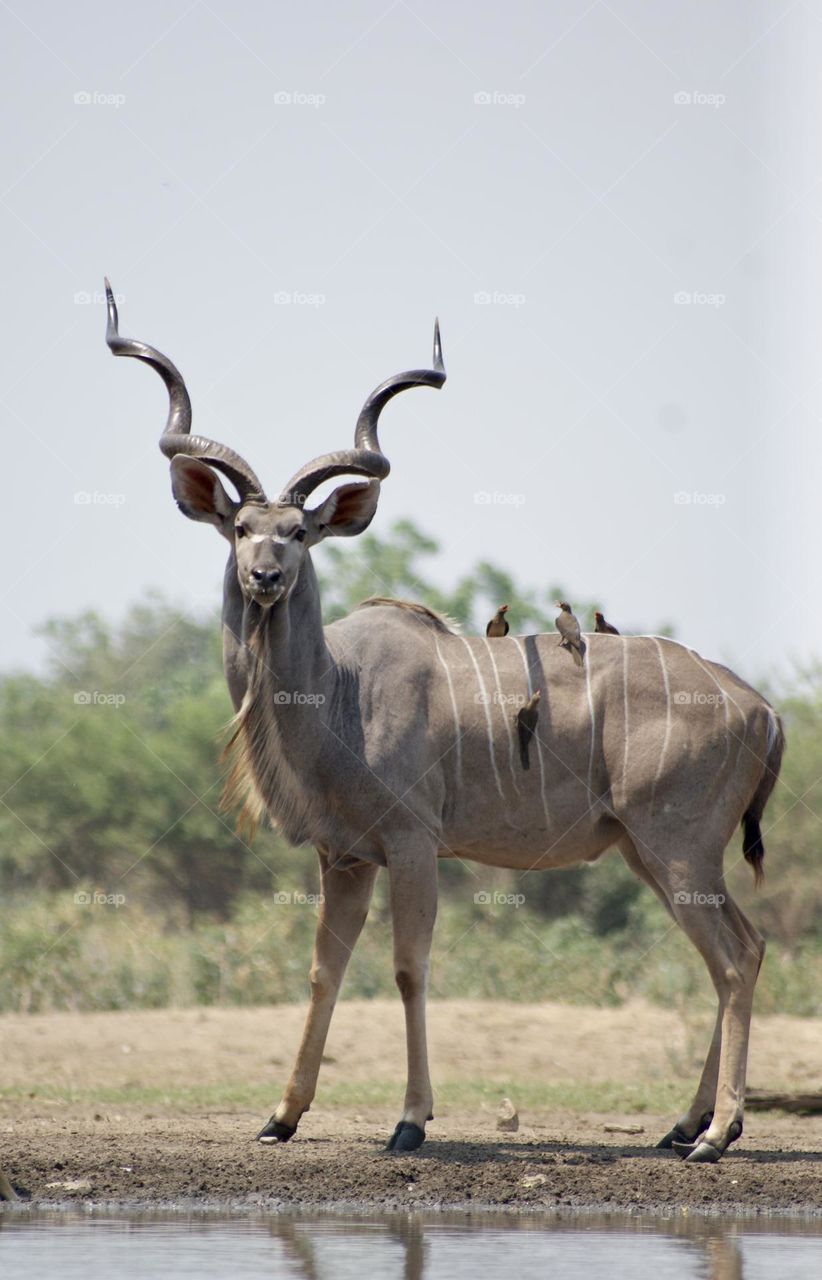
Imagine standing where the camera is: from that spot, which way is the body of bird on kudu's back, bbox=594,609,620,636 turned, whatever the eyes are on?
to the viewer's left

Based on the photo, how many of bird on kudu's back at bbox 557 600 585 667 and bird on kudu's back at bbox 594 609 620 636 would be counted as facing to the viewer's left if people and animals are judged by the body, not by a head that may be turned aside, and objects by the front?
2

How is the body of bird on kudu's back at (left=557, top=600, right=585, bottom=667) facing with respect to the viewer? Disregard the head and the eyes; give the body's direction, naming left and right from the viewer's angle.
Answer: facing to the left of the viewer
